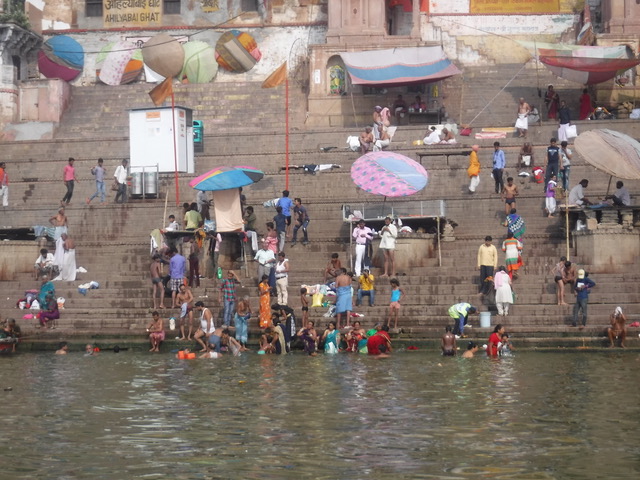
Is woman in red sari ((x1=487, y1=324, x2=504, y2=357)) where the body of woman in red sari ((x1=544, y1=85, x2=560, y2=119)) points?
yes

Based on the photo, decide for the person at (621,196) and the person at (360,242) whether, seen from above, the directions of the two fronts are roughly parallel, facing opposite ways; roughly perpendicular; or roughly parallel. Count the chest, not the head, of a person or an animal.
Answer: roughly perpendicular

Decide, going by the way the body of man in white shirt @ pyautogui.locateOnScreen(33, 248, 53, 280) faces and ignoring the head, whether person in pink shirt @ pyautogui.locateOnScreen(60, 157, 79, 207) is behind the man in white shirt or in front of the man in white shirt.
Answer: behind

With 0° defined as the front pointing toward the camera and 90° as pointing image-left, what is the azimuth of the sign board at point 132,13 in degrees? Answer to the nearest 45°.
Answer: approximately 0°

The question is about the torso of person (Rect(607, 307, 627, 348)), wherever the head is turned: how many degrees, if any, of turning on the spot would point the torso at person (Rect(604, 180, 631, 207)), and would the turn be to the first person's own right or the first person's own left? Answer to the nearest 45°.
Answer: approximately 180°

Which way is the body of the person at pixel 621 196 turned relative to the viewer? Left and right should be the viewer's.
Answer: facing to the left of the viewer

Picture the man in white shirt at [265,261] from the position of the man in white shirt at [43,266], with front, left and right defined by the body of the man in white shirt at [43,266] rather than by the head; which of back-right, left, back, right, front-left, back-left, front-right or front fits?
front-left

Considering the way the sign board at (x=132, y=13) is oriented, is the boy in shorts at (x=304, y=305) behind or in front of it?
in front
